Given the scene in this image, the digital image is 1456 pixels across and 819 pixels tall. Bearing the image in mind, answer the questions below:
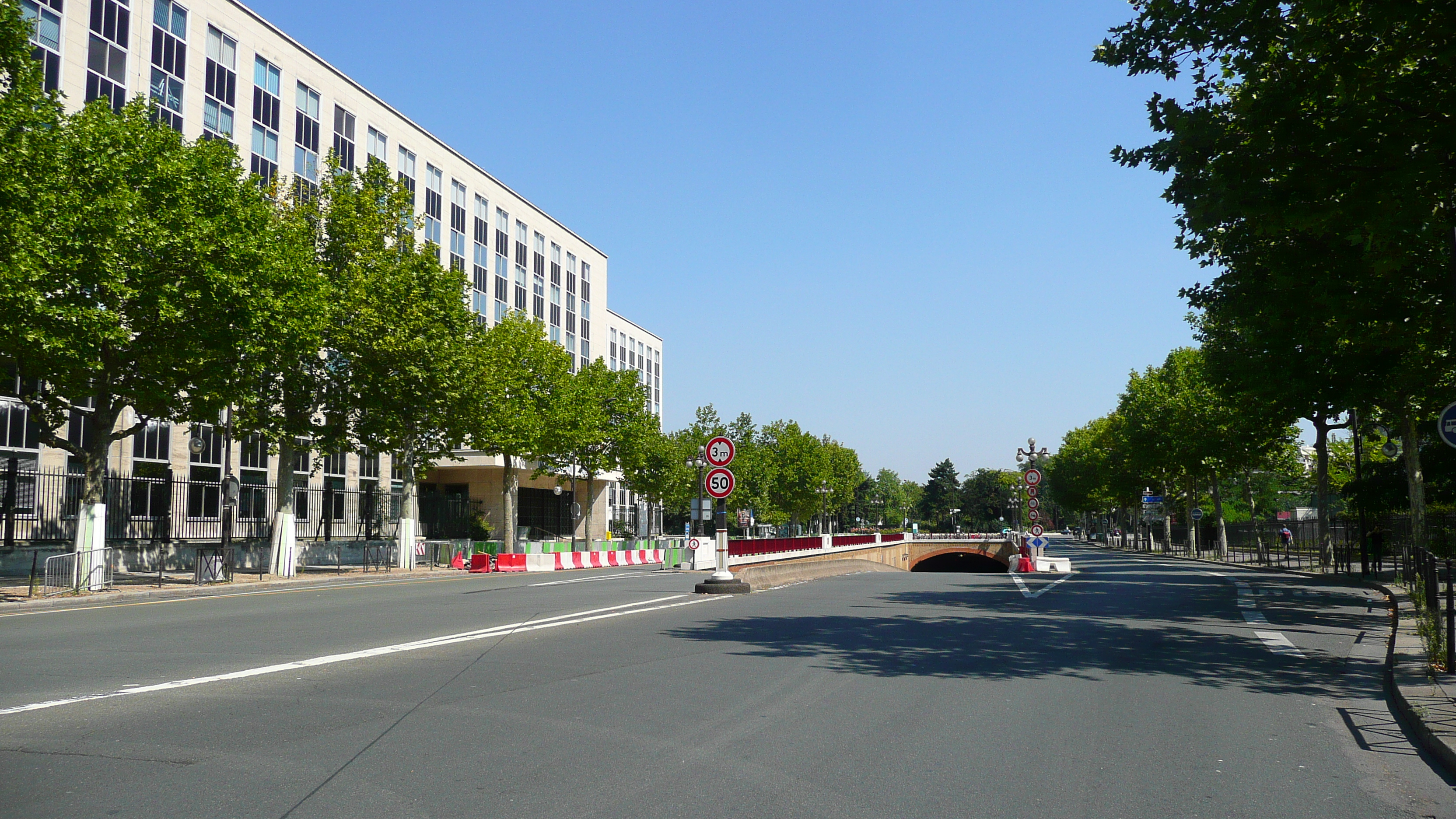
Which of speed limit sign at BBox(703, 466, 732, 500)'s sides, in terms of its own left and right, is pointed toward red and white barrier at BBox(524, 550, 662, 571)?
back

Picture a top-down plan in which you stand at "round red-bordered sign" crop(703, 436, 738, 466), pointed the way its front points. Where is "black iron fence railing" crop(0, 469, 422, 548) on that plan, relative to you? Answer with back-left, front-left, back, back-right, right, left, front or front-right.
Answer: back-right

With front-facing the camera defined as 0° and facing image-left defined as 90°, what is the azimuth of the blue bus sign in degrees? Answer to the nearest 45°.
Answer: approximately 0°

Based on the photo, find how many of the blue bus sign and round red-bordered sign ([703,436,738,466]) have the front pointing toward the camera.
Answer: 2

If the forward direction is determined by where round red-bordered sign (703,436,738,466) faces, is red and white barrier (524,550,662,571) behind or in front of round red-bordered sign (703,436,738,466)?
behind

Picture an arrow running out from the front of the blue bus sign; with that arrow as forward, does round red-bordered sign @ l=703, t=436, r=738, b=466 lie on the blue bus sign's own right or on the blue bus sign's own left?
on the blue bus sign's own right

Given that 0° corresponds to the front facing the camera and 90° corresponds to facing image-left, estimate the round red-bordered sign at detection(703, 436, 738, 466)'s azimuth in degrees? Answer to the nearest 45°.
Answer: approximately 0°

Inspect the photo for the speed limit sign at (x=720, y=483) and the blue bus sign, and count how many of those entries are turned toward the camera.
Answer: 2
